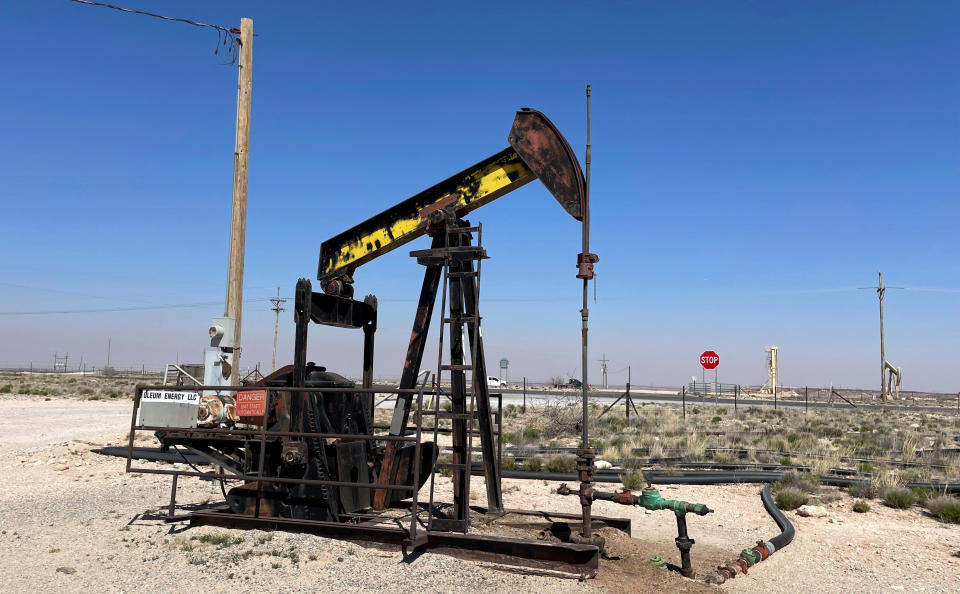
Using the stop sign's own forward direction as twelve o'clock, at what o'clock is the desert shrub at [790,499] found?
The desert shrub is roughly at 12 o'clock from the stop sign.

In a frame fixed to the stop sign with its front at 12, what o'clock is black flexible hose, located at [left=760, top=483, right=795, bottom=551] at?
The black flexible hose is roughly at 12 o'clock from the stop sign.

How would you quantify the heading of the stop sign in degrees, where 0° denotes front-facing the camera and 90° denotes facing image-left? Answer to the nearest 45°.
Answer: approximately 0°

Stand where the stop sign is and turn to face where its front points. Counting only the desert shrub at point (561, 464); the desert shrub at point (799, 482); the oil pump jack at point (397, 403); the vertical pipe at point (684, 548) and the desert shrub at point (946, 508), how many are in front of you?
5

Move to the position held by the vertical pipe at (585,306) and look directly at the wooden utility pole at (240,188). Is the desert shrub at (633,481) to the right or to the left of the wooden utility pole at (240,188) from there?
right

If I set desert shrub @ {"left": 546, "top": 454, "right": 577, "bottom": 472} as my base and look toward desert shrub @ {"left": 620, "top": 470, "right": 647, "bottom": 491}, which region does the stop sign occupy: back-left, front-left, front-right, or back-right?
back-left

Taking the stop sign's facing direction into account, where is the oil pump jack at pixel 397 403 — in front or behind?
in front

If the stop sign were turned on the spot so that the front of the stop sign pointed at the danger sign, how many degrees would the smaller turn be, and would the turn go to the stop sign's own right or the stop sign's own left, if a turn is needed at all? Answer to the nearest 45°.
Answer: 0° — it already faces it

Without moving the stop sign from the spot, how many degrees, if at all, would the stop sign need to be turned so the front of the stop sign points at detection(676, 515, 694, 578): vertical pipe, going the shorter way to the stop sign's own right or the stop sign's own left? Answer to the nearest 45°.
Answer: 0° — it already faces it

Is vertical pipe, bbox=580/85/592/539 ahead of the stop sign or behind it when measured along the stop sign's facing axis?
ahead

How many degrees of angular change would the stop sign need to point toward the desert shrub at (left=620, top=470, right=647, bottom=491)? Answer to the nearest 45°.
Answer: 0° — it already faces it

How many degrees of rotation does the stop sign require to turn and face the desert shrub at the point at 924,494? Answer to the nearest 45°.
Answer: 0° — it already faces it

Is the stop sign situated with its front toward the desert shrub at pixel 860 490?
yes
